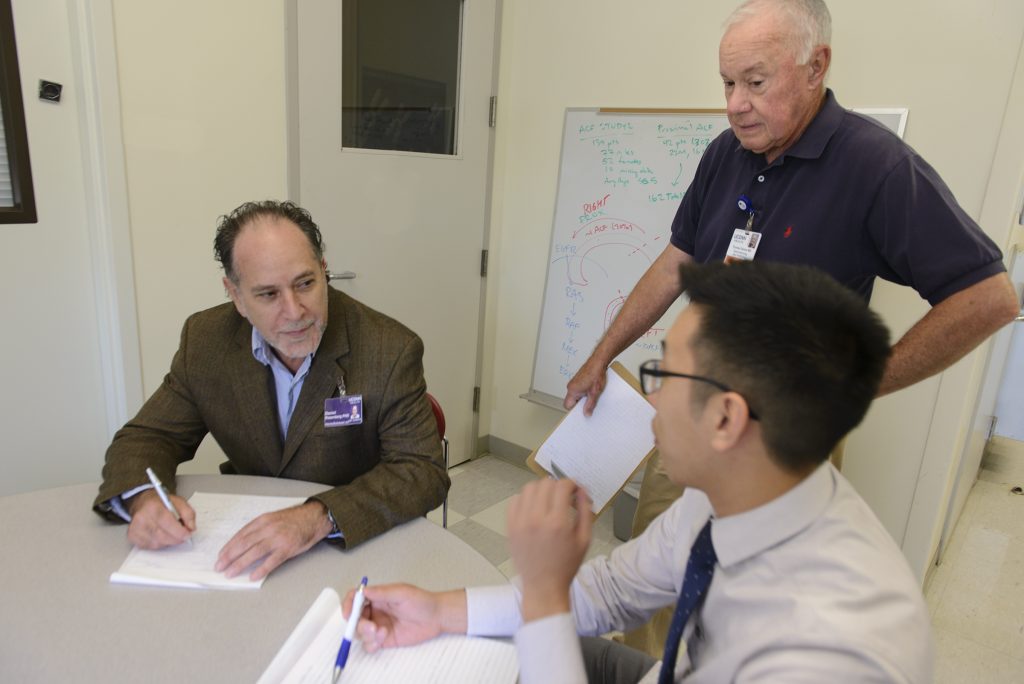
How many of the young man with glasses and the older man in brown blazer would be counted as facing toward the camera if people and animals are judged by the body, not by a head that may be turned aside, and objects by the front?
1

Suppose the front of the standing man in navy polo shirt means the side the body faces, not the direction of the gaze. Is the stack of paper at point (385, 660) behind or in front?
in front

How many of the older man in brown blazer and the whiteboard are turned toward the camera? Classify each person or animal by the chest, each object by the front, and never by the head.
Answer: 2

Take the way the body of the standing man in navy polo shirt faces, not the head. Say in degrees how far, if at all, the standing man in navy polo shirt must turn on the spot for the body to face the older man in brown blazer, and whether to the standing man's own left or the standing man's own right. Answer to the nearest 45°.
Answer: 0° — they already face them

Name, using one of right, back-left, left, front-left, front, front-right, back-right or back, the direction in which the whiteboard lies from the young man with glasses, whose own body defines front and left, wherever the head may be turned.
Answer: right

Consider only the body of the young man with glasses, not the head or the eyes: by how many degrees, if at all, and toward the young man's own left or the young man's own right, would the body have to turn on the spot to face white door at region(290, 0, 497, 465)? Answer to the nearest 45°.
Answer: approximately 45° to the young man's own right

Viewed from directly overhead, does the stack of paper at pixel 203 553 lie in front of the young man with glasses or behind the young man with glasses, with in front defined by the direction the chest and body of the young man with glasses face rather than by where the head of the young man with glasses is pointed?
in front

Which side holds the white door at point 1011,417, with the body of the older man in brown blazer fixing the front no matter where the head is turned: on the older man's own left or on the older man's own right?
on the older man's own left

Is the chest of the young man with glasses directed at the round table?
yes

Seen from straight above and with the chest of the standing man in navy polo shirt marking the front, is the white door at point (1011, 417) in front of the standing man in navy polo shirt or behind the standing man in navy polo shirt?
behind

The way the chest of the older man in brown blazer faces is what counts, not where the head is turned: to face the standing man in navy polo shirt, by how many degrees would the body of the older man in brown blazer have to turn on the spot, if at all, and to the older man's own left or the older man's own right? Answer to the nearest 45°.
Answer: approximately 90° to the older man's own left

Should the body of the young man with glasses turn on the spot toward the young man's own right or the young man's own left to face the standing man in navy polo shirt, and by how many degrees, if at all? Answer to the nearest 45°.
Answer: approximately 90° to the young man's own right

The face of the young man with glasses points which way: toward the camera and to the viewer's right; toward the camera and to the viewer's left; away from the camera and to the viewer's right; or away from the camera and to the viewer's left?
away from the camera and to the viewer's left

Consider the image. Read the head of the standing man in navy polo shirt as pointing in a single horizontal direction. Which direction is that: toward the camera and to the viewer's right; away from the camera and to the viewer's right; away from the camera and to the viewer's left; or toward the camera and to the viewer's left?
toward the camera and to the viewer's left

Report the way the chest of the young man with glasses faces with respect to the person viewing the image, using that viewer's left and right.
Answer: facing to the left of the viewer
